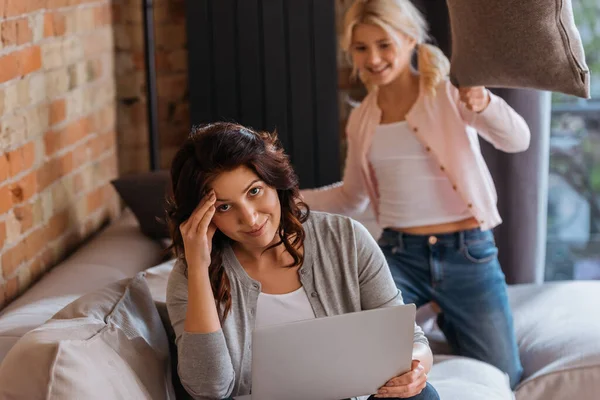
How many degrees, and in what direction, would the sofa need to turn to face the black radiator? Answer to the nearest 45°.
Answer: approximately 180°

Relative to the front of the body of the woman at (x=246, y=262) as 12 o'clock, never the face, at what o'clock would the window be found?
The window is roughly at 7 o'clock from the woman.

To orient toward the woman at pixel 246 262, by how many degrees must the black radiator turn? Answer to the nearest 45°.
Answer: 0° — it already faces them

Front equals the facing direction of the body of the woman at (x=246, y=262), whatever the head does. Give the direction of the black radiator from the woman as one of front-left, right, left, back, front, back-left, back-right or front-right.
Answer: back

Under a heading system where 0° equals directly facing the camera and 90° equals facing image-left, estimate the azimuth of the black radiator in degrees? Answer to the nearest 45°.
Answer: approximately 0°

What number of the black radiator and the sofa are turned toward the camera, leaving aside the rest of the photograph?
2

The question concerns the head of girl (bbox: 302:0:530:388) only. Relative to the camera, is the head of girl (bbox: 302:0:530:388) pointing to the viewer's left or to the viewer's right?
to the viewer's left

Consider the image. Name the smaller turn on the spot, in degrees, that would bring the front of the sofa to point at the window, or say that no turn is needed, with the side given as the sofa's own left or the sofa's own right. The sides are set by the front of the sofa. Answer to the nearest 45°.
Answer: approximately 135° to the sofa's own left

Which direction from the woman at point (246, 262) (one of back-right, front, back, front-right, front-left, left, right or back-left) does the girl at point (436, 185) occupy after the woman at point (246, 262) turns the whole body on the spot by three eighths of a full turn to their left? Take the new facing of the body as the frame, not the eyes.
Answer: front
